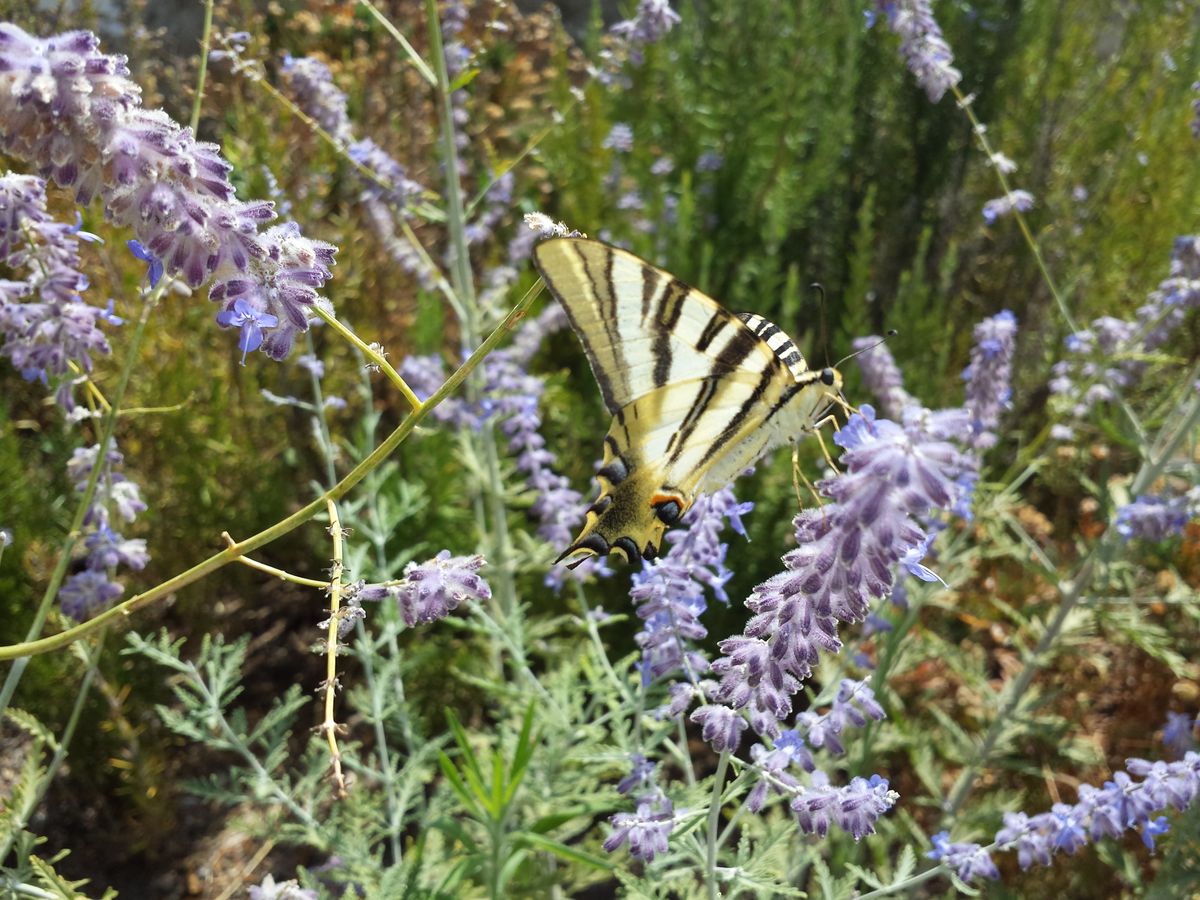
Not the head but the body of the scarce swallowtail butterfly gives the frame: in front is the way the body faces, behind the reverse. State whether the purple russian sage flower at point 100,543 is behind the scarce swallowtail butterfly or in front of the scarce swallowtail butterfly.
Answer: behind

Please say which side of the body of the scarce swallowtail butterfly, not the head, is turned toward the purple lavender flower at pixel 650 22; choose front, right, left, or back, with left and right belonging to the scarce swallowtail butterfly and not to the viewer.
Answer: left

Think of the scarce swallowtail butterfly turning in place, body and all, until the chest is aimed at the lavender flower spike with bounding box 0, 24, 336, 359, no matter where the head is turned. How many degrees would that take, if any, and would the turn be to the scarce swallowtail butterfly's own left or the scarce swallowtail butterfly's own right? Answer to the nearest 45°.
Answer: approximately 135° to the scarce swallowtail butterfly's own right

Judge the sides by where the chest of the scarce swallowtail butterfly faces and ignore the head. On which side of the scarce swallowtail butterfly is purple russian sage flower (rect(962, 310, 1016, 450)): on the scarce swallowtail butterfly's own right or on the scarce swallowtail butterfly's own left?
on the scarce swallowtail butterfly's own left

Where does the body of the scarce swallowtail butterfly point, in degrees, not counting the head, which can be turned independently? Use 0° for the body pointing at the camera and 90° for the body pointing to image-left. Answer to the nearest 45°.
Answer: approximately 270°

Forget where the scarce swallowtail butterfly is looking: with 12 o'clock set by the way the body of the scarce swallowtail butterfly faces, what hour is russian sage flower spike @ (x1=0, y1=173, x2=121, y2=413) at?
The russian sage flower spike is roughly at 6 o'clock from the scarce swallowtail butterfly.

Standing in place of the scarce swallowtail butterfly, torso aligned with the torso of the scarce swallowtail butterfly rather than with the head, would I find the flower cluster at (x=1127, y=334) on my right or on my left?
on my left
